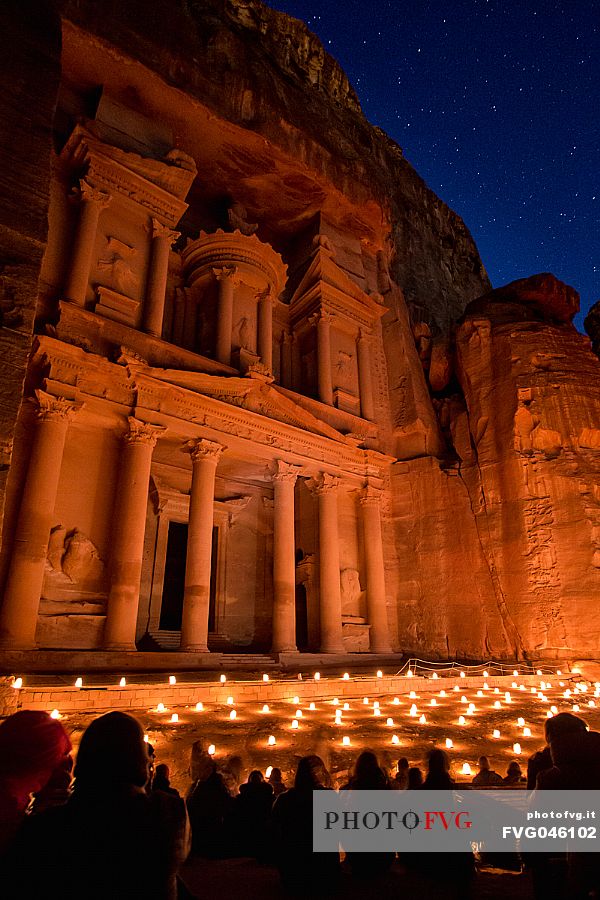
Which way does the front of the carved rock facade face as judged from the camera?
facing the viewer and to the right of the viewer
